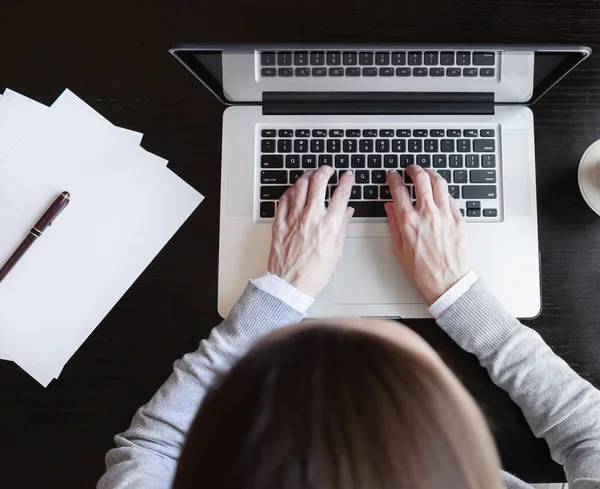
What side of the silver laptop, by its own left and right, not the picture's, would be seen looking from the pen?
right

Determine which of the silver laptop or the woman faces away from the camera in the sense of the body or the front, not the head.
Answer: the woman

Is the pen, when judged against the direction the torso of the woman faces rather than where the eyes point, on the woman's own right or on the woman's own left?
on the woman's own left

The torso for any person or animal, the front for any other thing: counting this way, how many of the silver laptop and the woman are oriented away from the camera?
1

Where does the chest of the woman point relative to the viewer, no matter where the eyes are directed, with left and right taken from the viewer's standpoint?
facing away from the viewer

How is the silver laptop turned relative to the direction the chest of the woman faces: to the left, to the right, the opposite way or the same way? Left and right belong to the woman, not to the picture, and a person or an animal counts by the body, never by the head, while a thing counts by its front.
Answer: the opposite way

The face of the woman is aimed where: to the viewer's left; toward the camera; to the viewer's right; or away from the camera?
away from the camera

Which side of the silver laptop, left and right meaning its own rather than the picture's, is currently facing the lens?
front

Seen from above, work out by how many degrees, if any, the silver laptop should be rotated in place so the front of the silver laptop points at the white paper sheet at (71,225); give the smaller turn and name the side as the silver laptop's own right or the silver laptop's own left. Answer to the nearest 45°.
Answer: approximately 90° to the silver laptop's own right
